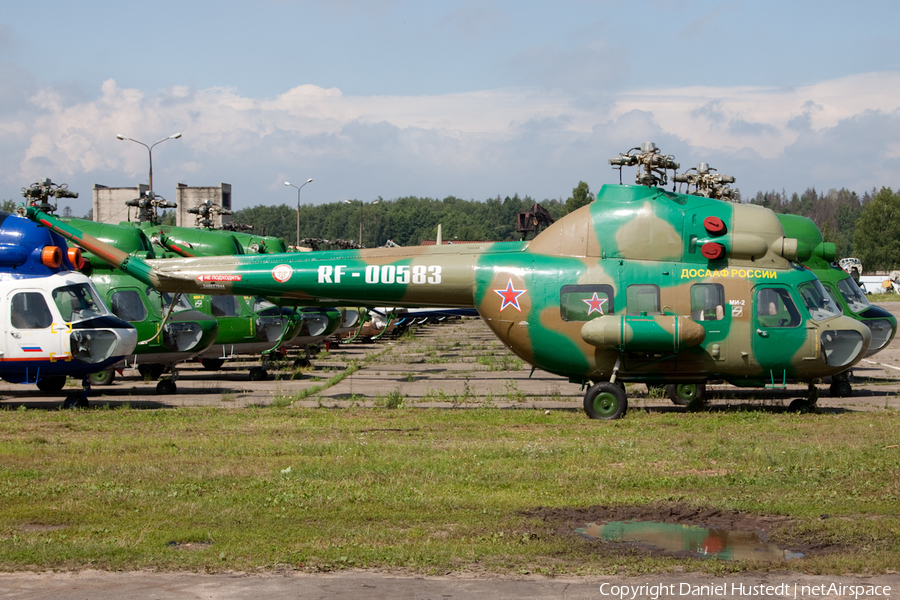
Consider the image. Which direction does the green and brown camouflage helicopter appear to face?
to the viewer's right

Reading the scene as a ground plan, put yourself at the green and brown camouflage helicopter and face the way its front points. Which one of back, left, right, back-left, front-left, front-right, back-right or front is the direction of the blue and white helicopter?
back
